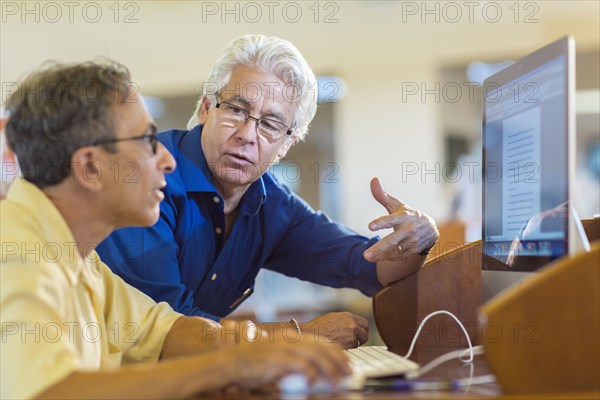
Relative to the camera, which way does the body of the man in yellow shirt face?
to the viewer's right

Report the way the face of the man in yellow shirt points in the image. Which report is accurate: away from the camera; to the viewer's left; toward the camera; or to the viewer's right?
to the viewer's right

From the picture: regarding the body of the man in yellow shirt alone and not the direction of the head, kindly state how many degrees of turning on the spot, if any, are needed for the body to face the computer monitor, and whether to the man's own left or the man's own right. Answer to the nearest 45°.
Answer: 0° — they already face it
